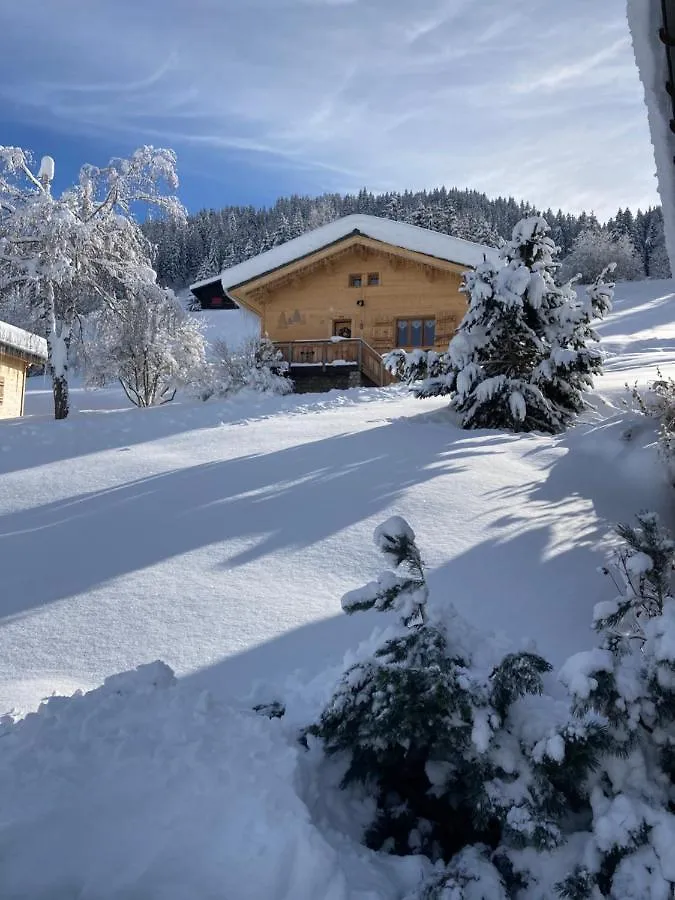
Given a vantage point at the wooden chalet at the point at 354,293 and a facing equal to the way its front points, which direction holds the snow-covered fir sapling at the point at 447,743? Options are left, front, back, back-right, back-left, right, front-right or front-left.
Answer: front

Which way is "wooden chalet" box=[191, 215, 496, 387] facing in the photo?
toward the camera

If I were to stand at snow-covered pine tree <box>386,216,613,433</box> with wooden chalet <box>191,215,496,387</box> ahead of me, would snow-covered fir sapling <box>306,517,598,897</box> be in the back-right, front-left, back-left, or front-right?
back-left

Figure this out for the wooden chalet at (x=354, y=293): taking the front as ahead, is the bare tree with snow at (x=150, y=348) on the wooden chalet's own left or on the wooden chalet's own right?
on the wooden chalet's own right

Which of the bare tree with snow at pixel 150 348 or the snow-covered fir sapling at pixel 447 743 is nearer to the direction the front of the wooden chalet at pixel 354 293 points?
the snow-covered fir sapling

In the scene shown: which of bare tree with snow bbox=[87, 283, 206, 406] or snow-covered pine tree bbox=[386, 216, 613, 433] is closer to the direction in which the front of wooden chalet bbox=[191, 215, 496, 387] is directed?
the snow-covered pine tree

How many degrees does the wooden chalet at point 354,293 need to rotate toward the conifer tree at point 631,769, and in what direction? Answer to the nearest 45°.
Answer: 0° — it already faces it

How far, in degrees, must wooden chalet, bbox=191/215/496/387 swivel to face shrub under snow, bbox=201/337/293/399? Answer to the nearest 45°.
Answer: approximately 45° to its right

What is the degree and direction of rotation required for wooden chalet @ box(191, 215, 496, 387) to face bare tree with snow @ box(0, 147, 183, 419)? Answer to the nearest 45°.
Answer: approximately 45° to its right

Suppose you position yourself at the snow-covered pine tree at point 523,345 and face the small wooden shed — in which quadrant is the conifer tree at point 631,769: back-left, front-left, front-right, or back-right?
back-left

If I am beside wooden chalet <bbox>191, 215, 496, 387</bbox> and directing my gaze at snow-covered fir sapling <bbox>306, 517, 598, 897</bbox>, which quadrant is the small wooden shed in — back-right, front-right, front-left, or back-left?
front-right

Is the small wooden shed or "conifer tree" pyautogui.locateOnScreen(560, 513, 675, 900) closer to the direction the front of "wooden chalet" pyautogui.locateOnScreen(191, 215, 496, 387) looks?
the conifer tree

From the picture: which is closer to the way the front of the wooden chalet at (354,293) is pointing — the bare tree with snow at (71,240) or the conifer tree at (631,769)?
the conifer tree

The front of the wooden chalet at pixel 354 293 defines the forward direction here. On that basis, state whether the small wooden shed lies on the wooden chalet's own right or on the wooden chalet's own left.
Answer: on the wooden chalet's own right
